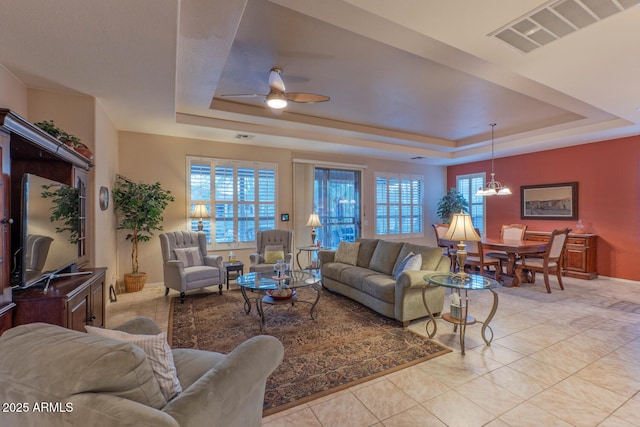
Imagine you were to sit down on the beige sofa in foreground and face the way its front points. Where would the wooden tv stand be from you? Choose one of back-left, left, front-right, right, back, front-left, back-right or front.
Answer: front-left

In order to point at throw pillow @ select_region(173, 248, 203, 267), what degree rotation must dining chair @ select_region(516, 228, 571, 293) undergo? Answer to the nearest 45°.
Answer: approximately 90° to its left

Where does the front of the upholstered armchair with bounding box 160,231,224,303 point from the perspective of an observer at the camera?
facing the viewer and to the right of the viewer

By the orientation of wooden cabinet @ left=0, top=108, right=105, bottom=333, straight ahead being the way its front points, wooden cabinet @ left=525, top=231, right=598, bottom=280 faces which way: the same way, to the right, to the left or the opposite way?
the opposite way

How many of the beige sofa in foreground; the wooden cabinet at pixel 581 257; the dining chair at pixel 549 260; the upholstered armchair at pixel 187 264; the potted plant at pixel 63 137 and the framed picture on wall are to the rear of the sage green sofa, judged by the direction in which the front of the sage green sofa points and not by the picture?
3

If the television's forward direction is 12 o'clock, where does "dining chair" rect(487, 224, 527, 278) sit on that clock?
The dining chair is roughly at 11 o'clock from the television.

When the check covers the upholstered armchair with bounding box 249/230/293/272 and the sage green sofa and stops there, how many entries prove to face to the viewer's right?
0
